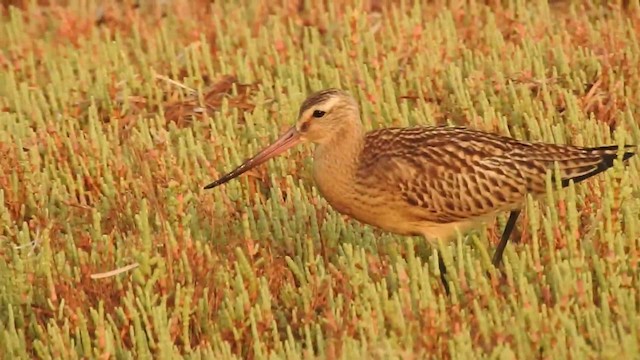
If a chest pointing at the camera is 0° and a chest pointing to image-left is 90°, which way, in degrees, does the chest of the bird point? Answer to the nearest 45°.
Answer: approximately 90°
